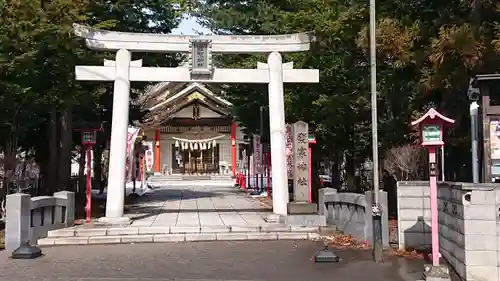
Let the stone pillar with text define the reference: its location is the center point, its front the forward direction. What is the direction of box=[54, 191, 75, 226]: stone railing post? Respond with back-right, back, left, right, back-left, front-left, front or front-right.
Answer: right

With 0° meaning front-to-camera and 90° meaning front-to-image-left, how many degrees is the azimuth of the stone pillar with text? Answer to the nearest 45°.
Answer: approximately 0°

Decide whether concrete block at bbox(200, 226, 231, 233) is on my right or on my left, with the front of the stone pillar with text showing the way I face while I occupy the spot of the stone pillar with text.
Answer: on my right

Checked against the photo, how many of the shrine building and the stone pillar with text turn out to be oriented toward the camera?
2

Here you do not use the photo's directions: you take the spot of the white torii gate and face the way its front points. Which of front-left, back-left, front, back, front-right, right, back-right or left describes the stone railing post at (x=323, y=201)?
left

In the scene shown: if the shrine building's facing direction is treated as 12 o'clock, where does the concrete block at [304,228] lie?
The concrete block is roughly at 12 o'clock from the shrine building.

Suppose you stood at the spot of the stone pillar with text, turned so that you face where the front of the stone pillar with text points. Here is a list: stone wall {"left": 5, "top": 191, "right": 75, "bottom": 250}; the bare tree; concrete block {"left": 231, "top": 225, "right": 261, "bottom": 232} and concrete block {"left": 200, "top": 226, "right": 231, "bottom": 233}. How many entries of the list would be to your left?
1

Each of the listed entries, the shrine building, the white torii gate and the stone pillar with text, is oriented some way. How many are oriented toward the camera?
3
